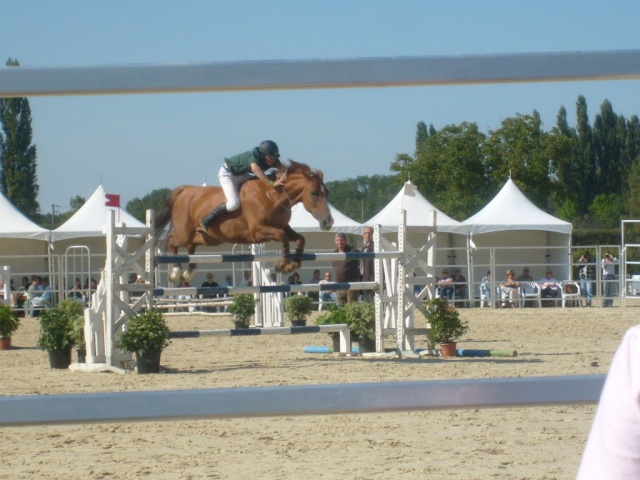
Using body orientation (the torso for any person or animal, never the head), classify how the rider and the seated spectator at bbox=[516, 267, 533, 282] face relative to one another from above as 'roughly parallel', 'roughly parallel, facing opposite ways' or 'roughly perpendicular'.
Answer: roughly perpendicular

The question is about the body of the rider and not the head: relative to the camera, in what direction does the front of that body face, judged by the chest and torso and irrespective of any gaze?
to the viewer's right

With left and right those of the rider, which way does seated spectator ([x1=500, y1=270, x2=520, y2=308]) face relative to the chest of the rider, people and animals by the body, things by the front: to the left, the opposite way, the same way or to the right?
to the right

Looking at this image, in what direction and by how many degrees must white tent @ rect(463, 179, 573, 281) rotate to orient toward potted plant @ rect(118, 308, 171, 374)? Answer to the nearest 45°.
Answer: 0° — it already faces it

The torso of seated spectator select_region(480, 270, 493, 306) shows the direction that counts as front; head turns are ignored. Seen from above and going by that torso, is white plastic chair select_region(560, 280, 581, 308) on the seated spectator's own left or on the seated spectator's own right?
on the seated spectator's own left

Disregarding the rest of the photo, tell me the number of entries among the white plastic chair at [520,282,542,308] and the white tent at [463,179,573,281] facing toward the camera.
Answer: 2

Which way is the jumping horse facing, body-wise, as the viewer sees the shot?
to the viewer's right

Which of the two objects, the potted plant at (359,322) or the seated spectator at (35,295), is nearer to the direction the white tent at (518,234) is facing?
the potted plant
